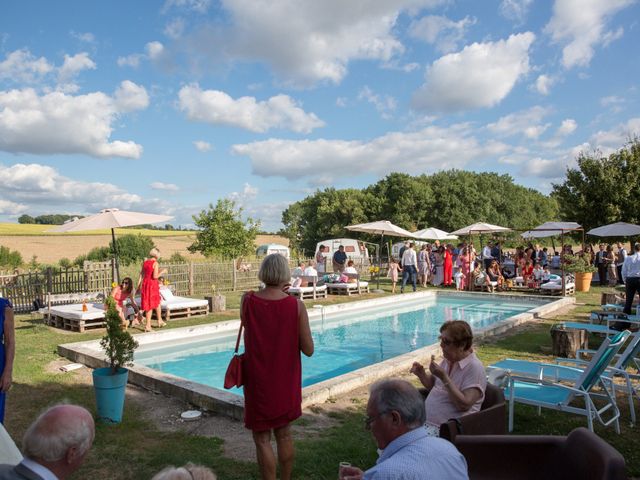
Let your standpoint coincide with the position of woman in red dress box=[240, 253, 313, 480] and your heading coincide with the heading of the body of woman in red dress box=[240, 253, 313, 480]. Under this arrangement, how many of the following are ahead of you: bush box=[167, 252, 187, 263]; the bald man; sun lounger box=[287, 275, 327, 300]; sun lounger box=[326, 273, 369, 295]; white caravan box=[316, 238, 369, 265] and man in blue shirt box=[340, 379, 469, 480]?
4

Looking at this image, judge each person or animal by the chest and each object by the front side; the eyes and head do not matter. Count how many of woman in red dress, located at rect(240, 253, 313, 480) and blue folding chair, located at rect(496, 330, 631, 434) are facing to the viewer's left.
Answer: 1

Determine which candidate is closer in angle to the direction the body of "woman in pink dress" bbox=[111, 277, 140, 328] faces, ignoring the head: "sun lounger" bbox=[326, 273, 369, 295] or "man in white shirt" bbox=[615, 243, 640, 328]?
the man in white shirt

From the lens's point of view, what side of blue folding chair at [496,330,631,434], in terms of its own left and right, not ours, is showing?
left

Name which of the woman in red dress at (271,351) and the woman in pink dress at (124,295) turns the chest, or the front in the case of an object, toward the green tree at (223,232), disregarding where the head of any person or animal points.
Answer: the woman in red dress

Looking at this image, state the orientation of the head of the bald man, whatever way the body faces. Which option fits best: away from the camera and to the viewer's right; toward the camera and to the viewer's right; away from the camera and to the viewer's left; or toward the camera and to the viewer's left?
away from the camera and to the viewer's right

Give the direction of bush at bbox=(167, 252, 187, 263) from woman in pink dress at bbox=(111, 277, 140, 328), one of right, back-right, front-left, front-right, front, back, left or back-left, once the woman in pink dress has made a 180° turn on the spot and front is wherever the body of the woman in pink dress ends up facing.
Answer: front-right

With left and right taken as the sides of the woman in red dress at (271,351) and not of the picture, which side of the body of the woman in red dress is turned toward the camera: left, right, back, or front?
back

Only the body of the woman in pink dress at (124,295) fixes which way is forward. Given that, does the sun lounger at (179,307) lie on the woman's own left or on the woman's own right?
on the woman's own left

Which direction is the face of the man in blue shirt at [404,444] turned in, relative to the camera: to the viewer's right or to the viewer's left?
to the viewer's left

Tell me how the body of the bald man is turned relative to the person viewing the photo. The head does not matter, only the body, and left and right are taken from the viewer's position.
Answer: facing away from the viewer and to the right of the viewer
